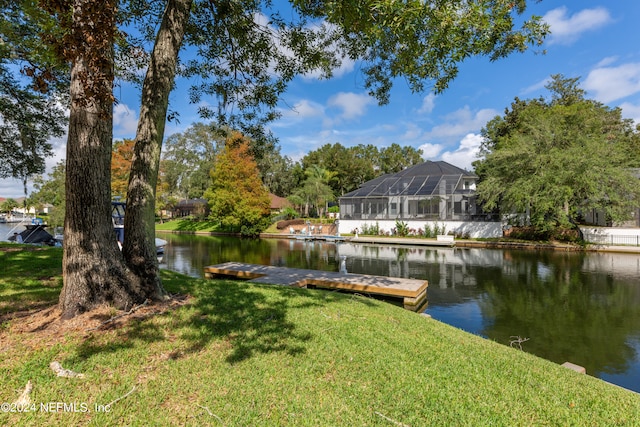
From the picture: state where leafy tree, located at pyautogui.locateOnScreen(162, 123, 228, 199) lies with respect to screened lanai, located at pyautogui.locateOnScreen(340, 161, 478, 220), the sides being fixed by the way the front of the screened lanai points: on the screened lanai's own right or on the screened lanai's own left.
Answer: on the screened lanai's own right

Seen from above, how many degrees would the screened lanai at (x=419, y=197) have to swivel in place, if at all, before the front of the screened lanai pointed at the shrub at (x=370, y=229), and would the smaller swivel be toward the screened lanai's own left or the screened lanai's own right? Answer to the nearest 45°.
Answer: approximately 90° to the screened lanai's own right

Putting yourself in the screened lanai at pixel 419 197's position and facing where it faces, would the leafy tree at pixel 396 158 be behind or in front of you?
behind

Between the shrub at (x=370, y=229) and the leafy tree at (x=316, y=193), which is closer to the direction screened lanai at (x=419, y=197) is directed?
the shrub

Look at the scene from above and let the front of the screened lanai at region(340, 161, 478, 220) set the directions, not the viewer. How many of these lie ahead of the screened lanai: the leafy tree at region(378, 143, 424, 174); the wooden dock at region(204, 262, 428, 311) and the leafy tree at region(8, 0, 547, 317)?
2

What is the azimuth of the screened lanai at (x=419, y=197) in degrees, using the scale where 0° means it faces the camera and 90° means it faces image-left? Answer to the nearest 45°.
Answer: approximately 0°

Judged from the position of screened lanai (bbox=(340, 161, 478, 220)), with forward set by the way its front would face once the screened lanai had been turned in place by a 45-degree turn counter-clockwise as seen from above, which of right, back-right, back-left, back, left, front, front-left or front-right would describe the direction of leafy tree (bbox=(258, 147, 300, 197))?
back

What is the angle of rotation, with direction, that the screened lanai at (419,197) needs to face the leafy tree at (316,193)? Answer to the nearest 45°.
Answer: approximately 135° to its right

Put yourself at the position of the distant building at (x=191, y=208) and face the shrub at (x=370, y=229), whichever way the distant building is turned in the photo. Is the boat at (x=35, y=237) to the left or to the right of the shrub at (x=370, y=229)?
right

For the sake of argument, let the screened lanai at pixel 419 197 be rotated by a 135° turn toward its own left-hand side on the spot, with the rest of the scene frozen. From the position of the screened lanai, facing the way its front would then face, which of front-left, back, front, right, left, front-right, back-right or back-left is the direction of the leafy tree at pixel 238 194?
back-left
